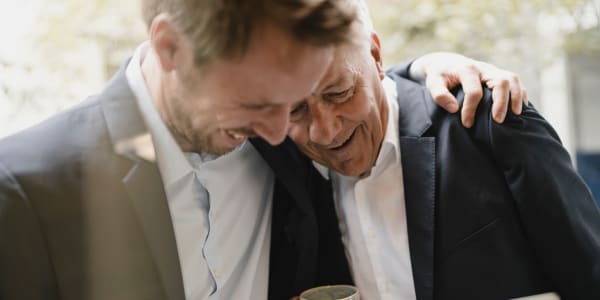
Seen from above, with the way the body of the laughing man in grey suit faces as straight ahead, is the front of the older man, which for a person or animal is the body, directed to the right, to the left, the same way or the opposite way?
to the right

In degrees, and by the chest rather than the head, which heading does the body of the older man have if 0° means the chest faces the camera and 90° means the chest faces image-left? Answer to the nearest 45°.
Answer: approximately 45°

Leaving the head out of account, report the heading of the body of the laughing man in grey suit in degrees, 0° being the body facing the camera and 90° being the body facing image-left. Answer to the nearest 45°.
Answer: approximately 315°
